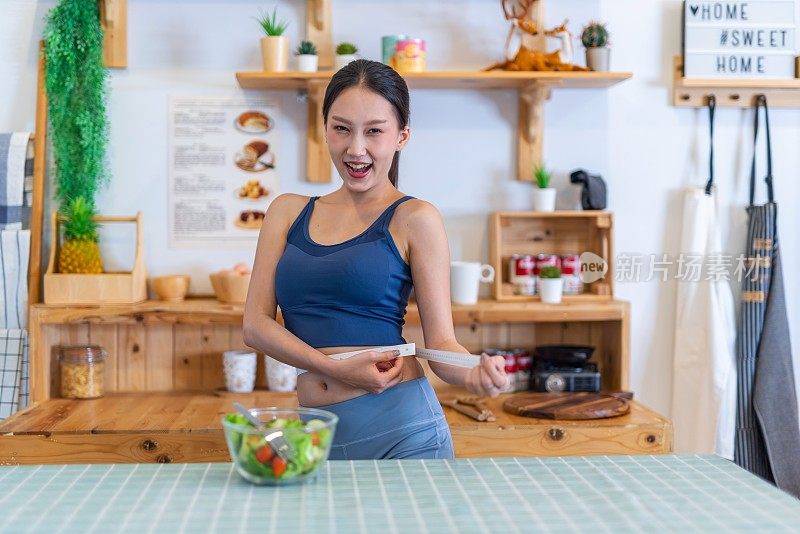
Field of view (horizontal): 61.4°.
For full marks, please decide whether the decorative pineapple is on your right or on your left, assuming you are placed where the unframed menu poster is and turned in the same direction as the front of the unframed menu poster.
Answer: on your right

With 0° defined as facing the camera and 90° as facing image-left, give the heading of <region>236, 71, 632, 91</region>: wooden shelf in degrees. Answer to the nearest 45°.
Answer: approximately 0°

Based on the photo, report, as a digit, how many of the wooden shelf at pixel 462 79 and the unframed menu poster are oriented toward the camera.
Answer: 2

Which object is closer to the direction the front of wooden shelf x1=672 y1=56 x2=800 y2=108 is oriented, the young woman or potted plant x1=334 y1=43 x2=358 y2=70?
the young woman

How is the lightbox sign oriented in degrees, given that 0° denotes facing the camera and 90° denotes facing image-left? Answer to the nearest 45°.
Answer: approximately 0°
